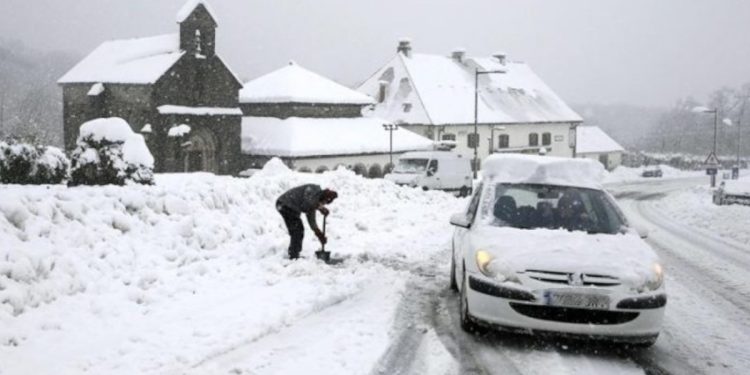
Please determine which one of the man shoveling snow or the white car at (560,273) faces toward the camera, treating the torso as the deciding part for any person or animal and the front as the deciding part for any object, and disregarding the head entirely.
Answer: the white car

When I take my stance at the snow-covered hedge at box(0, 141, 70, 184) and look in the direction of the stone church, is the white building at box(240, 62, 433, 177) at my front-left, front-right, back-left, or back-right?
front-right

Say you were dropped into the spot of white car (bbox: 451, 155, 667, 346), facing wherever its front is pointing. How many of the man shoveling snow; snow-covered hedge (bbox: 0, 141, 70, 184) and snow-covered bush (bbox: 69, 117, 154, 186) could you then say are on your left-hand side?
0

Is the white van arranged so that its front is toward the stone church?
no

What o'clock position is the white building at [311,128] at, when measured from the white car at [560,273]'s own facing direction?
The white building is roughly at 5 o'clock from the white car.

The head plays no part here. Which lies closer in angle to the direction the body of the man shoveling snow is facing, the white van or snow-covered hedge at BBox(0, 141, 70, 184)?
the white van

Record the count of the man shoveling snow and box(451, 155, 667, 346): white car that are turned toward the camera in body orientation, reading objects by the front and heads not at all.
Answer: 1

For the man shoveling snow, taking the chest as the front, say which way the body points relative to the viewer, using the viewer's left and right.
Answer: facing to the right of the viewer

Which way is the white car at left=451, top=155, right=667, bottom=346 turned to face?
toward the camera

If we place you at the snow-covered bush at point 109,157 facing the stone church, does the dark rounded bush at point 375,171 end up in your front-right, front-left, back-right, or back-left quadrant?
front-right

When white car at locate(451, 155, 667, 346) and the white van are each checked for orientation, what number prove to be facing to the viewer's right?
0

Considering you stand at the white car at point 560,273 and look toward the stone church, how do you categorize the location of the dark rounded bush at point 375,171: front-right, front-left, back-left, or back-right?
front-right

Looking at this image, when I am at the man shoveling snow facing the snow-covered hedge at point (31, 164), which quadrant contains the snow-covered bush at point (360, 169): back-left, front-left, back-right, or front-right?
front-right

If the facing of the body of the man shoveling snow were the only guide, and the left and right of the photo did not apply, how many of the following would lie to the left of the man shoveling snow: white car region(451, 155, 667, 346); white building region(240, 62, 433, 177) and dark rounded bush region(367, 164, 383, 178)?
2

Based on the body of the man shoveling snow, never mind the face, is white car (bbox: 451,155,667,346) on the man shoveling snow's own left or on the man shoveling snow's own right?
on the man shoveling snow's own right

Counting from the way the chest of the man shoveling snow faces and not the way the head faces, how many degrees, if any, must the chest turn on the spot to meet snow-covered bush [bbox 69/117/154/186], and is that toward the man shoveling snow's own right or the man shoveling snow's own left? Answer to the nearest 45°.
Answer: approximately 135° to the man shoveling snow's own left

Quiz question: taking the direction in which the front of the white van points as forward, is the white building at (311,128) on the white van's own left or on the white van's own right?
on the white van's own right

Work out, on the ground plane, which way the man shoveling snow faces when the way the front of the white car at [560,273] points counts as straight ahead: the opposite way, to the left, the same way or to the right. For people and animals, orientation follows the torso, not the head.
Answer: to the left
